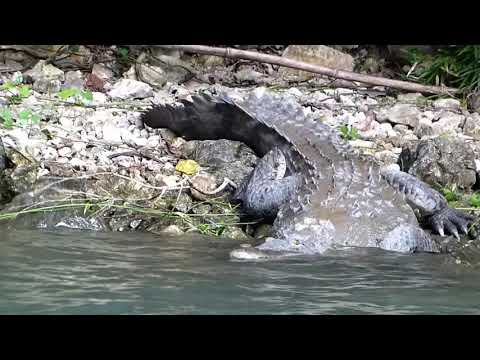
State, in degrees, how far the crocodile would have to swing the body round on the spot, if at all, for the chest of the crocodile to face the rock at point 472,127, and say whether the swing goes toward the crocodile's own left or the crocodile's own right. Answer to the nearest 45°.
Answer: approximately 135° to the crocodile's own left

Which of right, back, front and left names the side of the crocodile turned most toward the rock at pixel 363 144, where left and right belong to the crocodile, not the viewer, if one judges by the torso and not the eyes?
back

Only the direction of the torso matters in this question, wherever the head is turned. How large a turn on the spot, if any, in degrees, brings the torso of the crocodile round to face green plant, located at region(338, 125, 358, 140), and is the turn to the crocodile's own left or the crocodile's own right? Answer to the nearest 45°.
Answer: approximately 180°

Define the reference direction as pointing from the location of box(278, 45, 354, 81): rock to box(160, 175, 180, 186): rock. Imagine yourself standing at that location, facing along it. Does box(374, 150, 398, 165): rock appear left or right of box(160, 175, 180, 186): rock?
left

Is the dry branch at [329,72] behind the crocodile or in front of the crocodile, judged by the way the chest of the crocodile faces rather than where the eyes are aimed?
behind

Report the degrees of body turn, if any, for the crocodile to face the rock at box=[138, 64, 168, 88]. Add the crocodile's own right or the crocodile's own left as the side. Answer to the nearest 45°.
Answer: approximately 135° to the crocodile's own right

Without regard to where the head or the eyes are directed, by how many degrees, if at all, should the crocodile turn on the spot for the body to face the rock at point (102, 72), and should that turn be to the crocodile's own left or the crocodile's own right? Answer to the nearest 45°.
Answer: approximately 135° to the crocodile's own right

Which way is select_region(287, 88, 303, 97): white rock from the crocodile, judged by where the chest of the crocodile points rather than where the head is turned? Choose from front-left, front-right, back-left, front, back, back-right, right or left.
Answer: back

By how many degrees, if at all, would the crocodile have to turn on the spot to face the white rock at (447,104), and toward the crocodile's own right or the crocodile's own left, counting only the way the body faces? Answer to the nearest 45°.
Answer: approximately 135° to the crocodile's own left

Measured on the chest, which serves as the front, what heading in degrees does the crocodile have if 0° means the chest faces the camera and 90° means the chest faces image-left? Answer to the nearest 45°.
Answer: approximately 0°

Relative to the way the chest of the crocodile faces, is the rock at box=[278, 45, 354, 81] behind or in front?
behind
